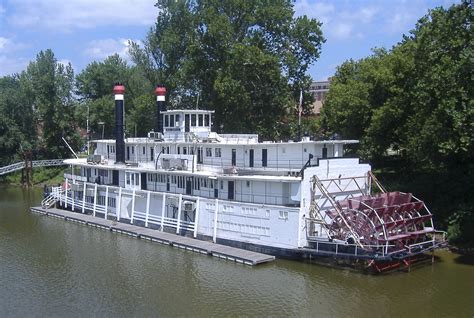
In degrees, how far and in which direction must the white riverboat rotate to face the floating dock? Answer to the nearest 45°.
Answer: approximately 45° to its left

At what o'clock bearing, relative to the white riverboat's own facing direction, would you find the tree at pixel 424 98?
The tree is roughly at 4 o'clock from the white riverboat.

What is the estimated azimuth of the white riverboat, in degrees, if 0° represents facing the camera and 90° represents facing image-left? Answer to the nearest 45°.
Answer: approximately 135°

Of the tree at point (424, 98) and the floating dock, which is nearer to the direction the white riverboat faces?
the floating dock
